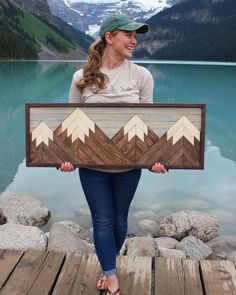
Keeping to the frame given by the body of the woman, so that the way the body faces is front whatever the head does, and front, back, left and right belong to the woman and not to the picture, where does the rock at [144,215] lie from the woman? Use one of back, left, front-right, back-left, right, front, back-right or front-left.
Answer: back

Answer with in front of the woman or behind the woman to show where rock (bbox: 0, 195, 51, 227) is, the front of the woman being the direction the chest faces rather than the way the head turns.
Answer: behind

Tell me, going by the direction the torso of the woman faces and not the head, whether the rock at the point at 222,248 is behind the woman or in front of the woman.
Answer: behind

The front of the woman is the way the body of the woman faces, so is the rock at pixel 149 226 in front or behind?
behind

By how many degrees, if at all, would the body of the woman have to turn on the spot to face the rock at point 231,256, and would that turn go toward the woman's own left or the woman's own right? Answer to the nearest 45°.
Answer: approximately 135° to the woman's own left

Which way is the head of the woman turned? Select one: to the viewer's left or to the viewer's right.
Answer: to the viewer's right

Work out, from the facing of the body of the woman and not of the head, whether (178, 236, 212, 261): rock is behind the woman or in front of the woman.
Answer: behind

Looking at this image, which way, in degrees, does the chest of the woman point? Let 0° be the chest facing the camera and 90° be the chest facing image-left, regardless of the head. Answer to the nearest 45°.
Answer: approximately 0°

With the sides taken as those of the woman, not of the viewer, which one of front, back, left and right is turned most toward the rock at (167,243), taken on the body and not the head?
back

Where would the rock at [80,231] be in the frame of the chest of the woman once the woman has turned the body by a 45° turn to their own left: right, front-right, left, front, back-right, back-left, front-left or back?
back-left
